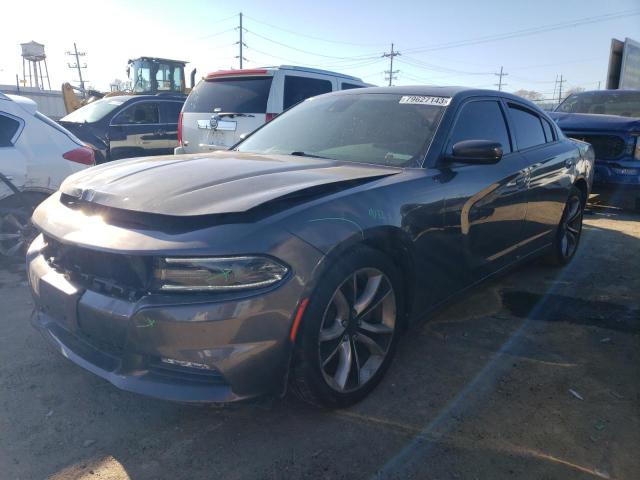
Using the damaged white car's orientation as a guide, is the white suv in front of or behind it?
behind

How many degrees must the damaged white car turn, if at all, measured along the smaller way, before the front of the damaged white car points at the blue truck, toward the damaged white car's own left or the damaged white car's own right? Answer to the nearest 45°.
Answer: approximately 180°

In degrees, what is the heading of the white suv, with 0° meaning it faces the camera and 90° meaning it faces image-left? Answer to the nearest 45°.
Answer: approximately 225°

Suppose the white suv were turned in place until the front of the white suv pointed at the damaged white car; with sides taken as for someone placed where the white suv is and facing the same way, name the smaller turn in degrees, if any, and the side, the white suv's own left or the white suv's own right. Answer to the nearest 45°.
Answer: approximately 180°

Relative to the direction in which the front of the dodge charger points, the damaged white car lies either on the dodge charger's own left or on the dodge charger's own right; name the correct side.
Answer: on the dodge charger's own right

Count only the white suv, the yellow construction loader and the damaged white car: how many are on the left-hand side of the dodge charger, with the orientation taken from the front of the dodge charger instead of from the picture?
0

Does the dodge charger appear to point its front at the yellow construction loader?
no

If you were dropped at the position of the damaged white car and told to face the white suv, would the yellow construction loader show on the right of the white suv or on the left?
left

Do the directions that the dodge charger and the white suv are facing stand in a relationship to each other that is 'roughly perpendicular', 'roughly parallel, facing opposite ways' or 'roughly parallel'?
roughly parallel, facing opposite ways

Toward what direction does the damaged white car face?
to the viewer's left

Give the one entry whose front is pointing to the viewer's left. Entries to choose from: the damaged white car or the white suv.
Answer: the damaged white car

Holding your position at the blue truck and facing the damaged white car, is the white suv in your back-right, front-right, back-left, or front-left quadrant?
front-right

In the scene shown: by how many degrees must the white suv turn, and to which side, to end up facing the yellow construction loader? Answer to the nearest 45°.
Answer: approximately 45° to its left

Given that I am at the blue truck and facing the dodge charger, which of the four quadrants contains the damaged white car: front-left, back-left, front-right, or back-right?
front-right
